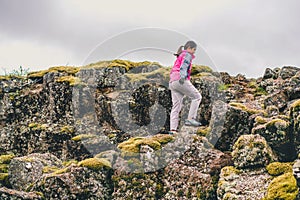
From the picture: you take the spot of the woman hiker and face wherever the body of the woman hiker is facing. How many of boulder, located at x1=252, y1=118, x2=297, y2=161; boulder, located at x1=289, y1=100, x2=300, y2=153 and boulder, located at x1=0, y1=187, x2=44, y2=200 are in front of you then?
2

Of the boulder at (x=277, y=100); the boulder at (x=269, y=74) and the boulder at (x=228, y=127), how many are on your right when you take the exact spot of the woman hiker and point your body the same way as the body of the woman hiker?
0

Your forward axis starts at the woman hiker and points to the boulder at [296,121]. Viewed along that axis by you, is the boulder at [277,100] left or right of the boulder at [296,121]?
left

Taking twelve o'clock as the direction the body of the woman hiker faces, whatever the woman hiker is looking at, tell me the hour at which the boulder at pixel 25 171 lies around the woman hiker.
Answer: The boulder is roughly at 6 o'clock from the woman hiker.

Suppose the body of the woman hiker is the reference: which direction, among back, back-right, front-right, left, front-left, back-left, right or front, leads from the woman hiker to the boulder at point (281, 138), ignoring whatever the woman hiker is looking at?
front

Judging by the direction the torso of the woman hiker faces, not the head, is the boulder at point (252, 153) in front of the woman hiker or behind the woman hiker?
in front

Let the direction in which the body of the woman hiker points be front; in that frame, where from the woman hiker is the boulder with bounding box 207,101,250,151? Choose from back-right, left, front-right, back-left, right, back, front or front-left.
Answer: front-left

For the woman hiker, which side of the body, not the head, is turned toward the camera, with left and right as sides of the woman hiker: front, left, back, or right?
right

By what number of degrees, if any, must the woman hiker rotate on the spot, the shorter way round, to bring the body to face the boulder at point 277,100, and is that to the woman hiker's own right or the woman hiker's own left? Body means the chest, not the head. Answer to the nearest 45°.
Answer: approximately 45° to the woman hiker's own left

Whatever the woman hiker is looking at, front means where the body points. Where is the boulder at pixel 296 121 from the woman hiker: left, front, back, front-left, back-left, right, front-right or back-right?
front

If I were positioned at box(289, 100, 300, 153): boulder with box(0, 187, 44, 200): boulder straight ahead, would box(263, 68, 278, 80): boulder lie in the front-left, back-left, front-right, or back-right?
back-right
